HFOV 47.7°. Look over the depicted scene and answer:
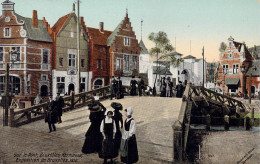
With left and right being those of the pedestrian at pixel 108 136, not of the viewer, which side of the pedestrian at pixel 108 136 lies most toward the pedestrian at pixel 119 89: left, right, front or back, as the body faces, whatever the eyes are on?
back

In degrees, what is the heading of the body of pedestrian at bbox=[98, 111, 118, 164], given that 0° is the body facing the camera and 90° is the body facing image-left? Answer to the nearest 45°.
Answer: approximately 0°

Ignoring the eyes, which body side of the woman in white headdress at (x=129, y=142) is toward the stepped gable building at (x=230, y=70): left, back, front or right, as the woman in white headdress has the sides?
back

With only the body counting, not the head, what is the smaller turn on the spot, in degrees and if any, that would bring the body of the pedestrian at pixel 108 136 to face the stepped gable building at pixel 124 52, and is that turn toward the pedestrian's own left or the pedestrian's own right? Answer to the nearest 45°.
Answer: approximately 180°

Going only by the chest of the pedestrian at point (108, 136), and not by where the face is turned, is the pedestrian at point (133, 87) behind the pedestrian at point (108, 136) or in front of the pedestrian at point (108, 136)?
behind

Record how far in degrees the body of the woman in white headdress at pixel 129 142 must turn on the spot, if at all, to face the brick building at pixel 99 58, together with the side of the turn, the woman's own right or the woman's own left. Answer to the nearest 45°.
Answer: approximately 135° to the woman's own right

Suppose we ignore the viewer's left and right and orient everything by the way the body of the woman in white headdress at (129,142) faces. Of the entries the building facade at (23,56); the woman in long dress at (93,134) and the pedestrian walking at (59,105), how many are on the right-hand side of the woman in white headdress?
3

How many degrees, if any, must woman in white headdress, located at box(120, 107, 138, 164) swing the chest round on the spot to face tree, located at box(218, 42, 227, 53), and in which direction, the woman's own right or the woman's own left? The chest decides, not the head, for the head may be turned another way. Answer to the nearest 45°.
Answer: approximately 180°
